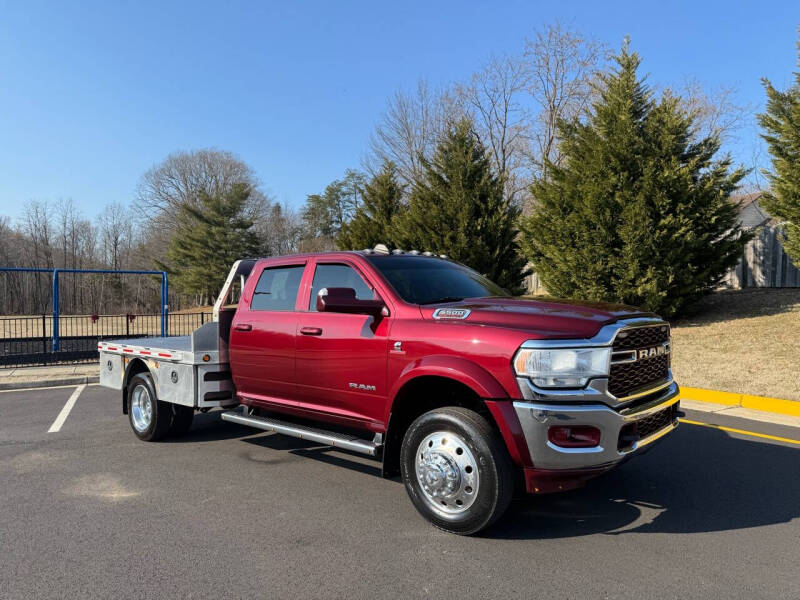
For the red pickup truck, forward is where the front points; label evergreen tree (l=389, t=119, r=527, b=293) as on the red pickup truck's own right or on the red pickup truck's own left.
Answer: on the red pickup truck's own left

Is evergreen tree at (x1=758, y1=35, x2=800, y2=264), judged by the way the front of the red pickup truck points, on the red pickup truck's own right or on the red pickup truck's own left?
on the red pickup truck's own left

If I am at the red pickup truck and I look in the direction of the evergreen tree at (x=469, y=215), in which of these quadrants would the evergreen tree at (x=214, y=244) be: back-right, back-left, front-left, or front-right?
front-left

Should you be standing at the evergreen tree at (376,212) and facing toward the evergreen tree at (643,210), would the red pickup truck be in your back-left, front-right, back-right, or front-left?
front-right

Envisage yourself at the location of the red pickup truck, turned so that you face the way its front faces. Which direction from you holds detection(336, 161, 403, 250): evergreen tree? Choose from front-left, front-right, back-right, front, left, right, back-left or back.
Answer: back-left

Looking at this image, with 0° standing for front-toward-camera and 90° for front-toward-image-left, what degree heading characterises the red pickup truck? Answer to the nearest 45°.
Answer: approximately 315°

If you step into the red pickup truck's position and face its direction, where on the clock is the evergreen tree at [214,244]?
The evergreen tree is roughly at 7 o'clock from the red pickup truck.

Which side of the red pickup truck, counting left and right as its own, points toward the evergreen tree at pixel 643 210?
left

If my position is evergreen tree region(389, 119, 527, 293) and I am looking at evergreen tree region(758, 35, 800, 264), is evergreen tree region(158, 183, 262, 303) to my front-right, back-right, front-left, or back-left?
back-left

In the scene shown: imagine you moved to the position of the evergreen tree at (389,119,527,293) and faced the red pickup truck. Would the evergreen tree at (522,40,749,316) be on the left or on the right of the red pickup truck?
left

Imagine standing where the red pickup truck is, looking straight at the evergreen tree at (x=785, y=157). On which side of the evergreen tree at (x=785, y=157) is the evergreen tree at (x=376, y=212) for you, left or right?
left

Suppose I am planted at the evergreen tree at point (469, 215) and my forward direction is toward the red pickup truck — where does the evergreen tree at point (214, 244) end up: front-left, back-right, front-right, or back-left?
back-right
